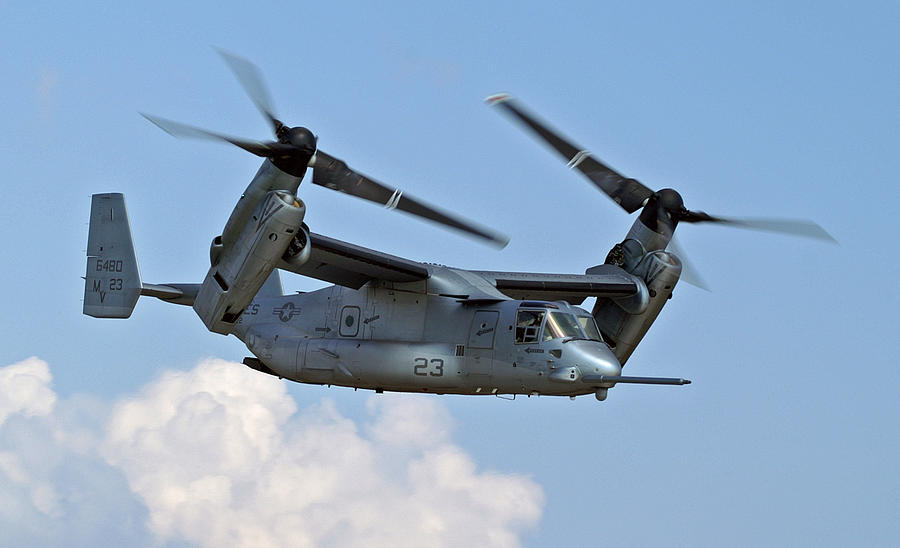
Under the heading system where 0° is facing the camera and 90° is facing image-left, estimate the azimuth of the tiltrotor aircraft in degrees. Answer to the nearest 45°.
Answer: approximately 315°
